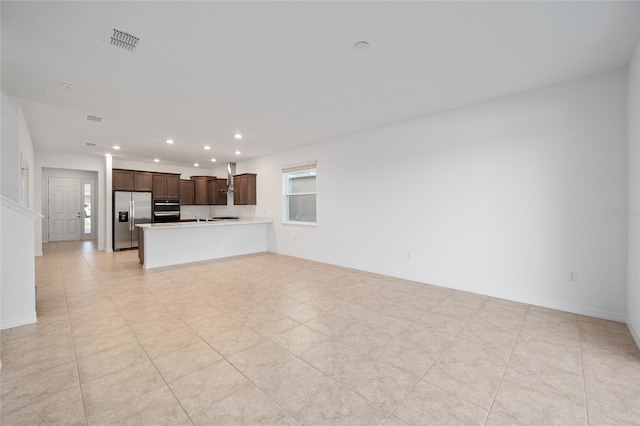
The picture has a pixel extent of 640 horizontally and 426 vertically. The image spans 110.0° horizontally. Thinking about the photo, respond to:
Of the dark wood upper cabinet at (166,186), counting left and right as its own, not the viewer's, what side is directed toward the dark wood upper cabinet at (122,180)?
right

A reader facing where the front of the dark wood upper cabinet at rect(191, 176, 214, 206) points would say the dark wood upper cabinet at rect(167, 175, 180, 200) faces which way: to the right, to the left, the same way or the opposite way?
the same way

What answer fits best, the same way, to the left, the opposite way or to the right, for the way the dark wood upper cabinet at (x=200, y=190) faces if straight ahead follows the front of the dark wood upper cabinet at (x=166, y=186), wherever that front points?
the same way

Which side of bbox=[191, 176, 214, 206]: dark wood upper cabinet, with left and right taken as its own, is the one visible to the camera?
front

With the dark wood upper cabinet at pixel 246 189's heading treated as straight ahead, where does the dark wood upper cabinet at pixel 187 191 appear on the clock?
the dark wood upper cabinet at pixel 187 191 is roughly at 3 o'clock from the dark wood upper cabinet at pixel 246 189.

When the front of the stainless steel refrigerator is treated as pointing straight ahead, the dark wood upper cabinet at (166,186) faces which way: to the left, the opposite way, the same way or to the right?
the same way

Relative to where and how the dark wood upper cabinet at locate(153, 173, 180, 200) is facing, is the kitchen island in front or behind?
in front

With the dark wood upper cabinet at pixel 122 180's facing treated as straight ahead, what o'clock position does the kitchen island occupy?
The kitchen island is roughly at 11 o'clock from the dark wood upper cabinet.

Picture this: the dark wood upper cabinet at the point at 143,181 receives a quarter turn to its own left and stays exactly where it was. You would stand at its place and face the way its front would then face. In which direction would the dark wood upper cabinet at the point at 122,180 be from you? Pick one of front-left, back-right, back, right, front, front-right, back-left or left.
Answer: back

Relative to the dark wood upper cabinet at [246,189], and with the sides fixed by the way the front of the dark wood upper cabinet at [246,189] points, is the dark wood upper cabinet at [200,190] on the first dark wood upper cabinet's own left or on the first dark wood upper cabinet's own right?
on the first dark wood upper cabinet's own right

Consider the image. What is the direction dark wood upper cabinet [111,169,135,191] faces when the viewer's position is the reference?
facing the viewer

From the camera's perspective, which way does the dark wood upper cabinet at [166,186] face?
toward the camera

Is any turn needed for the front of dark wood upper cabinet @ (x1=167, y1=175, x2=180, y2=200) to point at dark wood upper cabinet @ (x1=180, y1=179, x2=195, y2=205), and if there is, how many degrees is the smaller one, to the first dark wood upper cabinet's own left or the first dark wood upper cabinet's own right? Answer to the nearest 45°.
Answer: approximately 135° to the first dark wood upper cabinet's own left

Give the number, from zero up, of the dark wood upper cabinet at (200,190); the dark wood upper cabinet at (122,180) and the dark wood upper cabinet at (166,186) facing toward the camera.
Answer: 3

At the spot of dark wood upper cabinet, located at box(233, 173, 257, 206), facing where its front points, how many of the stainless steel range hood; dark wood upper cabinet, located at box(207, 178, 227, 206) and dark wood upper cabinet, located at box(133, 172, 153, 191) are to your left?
0

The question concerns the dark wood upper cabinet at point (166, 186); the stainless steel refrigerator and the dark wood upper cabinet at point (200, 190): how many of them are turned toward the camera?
3
